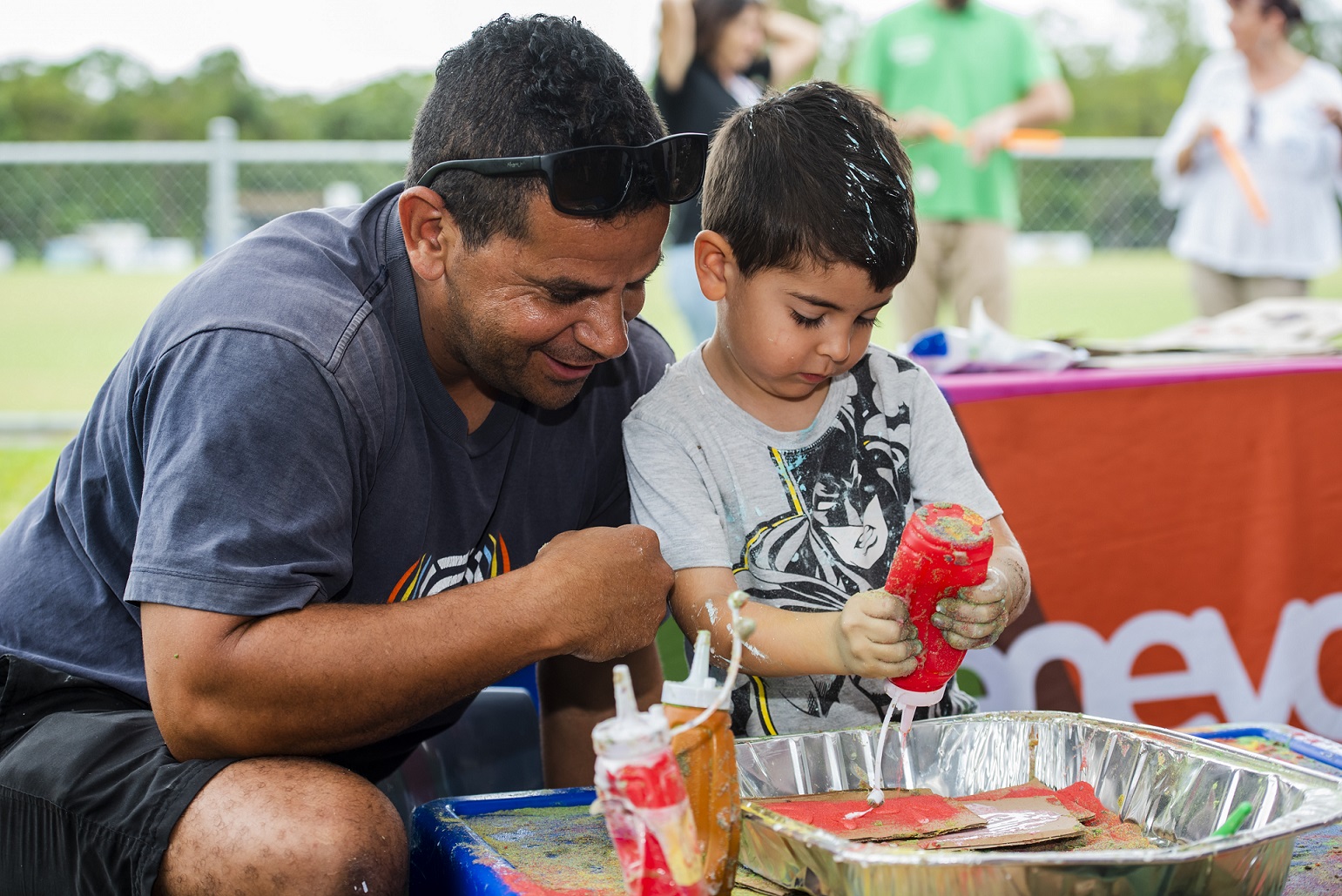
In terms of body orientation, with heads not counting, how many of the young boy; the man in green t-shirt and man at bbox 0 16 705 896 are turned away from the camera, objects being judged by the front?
0

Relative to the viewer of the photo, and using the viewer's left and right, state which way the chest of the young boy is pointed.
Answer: facing the viewer and to the right of the viewer

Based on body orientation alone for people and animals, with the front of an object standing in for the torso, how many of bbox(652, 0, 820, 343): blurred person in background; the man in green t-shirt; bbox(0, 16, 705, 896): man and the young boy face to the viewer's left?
0

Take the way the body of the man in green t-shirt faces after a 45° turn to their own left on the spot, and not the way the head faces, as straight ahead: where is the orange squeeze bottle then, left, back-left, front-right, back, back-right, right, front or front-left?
front-right

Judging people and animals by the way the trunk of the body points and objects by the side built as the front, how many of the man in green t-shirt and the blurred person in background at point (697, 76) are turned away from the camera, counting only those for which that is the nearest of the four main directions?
0

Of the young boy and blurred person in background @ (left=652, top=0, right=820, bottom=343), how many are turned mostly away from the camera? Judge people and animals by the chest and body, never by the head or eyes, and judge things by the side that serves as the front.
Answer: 0

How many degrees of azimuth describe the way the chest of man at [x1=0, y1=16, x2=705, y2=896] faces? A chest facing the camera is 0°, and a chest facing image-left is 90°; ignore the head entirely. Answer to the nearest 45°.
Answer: approximately 315°

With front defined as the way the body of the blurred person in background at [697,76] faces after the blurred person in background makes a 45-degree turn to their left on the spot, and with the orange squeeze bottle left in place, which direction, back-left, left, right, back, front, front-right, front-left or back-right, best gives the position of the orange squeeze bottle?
right

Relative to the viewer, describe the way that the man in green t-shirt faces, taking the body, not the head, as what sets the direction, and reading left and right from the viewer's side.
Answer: facing the viewer

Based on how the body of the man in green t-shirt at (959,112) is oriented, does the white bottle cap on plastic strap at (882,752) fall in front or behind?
in front

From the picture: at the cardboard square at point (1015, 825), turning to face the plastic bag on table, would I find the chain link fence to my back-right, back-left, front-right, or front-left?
front-left

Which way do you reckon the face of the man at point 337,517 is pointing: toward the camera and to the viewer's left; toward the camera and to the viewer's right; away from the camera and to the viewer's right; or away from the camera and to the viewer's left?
toward the camera and to the viewer's right

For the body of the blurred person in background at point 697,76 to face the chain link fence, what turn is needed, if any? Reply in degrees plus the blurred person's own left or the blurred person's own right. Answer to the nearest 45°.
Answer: approximately 180°

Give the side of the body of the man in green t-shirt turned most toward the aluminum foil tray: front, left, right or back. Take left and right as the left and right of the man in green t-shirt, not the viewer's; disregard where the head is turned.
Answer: front
